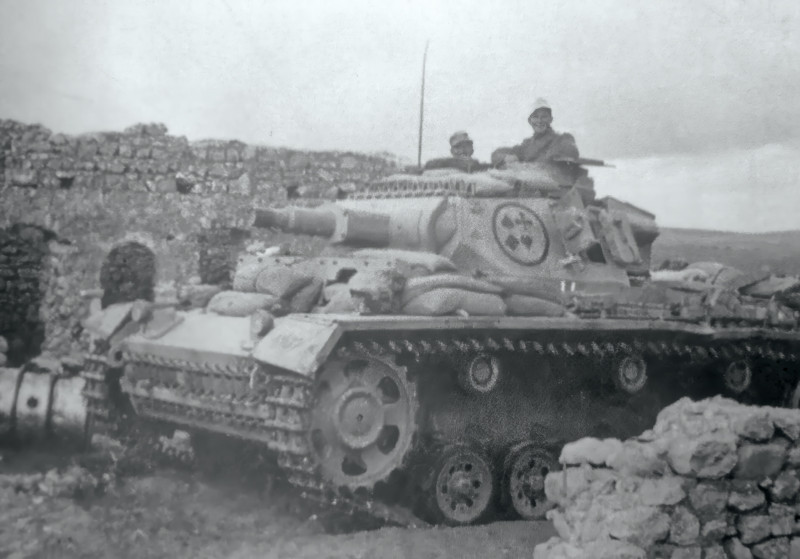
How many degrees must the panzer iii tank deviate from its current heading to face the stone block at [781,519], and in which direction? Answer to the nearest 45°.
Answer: approximately 90° to its left

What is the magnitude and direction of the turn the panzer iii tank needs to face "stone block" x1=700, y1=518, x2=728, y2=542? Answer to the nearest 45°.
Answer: approximately 90° to its left

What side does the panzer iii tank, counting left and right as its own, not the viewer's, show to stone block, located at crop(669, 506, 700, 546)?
left

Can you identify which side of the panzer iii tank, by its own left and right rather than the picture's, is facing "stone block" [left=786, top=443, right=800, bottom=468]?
left

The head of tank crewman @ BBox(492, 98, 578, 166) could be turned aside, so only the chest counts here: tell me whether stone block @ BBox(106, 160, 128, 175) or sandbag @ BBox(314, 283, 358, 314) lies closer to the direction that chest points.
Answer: the sandbag

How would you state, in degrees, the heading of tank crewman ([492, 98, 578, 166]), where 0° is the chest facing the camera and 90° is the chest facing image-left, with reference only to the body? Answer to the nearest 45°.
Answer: approximately 0°

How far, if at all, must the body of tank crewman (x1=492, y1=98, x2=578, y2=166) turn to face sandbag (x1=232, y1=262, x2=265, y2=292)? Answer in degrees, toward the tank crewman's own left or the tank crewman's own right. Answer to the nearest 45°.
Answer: approximately 45° to the tank crewman's own right

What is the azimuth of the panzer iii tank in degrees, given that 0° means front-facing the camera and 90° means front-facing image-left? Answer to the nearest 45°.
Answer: approximately 45°

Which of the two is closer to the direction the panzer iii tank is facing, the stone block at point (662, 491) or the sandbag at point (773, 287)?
the stone block
